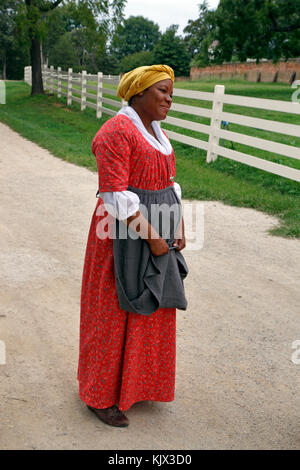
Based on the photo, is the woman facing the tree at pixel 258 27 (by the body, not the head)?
no

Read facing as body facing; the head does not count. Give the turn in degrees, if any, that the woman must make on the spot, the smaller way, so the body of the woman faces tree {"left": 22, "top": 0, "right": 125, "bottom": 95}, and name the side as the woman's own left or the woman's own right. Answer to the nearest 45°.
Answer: approximately 135° to the woman's own left

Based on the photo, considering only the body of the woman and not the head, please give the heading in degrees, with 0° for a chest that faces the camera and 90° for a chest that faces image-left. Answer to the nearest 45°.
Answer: approximately 315°

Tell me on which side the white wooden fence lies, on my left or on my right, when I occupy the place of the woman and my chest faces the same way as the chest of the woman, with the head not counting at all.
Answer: on my left

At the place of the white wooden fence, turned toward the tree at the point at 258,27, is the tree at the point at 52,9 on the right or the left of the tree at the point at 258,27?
left
